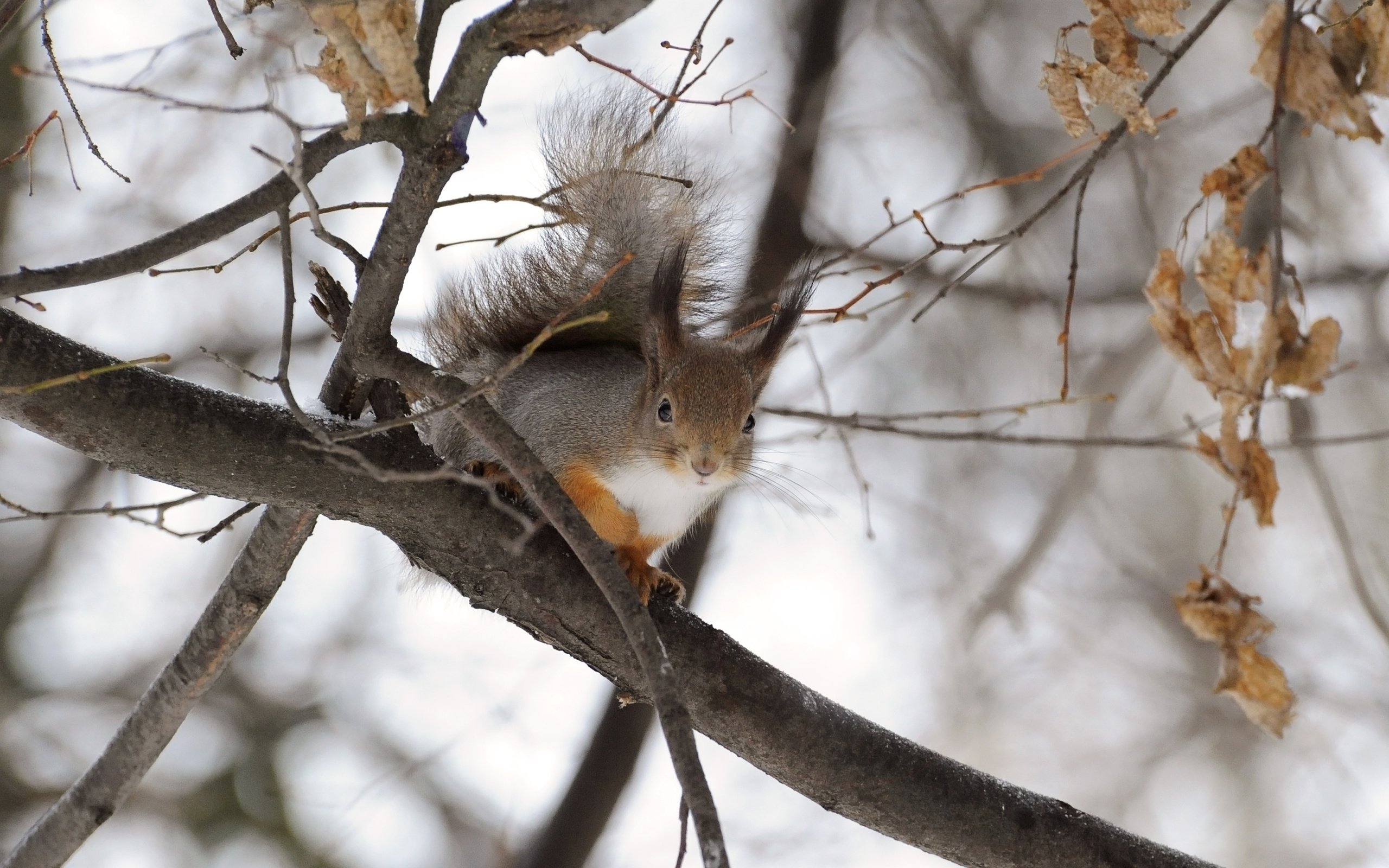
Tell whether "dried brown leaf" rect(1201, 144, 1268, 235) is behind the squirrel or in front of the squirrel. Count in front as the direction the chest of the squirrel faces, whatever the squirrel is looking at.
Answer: in front

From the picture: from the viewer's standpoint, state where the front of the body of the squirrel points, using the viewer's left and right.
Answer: facing the viewer and to the right of the viewer

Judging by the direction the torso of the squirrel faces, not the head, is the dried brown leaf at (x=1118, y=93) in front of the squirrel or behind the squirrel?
in front

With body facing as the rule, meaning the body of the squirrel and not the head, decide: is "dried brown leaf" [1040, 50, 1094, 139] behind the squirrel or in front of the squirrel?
in front
